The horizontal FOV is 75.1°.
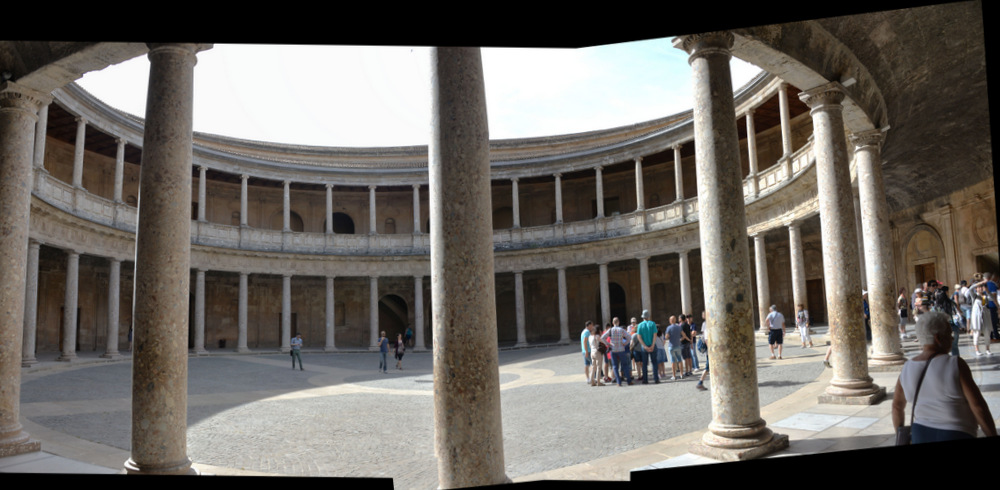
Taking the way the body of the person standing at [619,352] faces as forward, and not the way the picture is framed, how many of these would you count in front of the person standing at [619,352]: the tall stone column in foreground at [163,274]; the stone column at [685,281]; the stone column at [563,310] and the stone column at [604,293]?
3

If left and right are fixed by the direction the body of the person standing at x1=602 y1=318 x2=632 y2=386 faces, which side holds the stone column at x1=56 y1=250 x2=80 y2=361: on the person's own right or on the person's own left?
on the person's own left

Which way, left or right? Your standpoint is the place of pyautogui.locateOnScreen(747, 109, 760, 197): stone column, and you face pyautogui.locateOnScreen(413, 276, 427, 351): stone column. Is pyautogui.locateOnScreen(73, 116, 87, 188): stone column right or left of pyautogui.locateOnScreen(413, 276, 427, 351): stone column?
left

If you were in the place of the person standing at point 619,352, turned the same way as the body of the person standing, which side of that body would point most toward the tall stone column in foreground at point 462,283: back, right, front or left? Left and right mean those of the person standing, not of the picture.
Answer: back

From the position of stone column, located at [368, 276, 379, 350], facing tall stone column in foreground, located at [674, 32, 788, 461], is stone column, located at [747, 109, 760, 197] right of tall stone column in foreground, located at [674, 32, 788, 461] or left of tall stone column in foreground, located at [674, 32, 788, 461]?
left

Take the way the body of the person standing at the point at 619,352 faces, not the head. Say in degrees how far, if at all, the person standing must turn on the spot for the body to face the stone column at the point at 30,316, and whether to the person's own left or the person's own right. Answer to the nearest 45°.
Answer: approximately 90° to the person's own left

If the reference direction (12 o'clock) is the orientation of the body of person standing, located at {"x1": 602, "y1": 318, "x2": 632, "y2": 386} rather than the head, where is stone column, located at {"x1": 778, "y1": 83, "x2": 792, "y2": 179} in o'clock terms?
The stone column is roughly at 1 o'clock from the person standing.

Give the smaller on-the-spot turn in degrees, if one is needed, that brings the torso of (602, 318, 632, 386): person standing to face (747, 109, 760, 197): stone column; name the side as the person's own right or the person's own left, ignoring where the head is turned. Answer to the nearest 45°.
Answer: approximately 45° to the person's own right

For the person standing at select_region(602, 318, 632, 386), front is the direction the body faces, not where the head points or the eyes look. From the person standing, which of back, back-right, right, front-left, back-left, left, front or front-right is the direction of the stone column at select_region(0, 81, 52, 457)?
back-left

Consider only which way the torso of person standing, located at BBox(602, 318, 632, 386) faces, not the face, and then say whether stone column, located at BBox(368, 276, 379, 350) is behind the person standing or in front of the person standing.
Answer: in front

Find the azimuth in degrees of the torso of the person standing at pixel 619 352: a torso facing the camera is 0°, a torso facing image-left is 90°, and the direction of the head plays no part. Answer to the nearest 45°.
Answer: approximately 180°

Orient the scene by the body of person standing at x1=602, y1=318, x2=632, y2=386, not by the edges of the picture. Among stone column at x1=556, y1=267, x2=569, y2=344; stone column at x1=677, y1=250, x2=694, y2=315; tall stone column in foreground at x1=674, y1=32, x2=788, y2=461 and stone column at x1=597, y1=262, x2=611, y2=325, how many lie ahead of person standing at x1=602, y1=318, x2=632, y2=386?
3

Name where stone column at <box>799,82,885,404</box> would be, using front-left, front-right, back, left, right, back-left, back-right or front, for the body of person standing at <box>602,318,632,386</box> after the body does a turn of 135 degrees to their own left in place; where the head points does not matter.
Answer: left

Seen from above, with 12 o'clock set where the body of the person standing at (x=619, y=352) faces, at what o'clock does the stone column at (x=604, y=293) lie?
The stone column is roughly at 12 o'clock from the person standing.

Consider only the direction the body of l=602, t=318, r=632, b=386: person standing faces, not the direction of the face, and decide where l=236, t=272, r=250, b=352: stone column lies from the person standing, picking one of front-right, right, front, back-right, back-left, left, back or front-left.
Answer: front-left

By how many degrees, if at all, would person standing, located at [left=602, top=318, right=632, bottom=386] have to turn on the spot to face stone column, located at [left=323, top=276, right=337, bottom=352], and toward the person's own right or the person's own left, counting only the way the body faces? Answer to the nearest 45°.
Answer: approximately 45° to the person's own left
